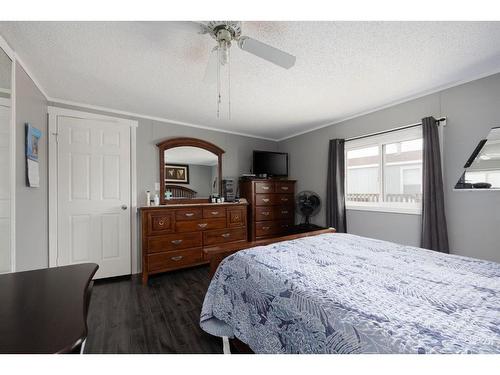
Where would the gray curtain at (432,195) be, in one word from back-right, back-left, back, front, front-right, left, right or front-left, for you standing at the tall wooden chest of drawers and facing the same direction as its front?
front

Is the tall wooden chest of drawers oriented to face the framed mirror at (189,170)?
no

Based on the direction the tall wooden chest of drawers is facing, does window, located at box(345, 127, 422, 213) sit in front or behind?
in front

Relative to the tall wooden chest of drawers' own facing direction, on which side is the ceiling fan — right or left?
on its right

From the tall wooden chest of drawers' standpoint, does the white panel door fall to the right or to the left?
on its right

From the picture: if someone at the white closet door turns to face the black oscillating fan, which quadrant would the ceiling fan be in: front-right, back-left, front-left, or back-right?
front-right

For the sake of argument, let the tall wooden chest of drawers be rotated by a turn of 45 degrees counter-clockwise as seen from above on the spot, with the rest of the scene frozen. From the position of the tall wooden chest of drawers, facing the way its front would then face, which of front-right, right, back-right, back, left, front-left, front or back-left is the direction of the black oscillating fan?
front

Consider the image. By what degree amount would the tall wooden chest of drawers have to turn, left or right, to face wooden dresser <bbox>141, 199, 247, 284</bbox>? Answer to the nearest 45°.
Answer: approximately 90° to its right

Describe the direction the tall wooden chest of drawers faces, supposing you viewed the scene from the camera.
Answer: facing the viewer and to the right of the viewer

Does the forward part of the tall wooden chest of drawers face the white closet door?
no

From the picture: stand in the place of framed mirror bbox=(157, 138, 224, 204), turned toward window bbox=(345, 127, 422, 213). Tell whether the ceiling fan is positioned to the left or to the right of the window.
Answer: right

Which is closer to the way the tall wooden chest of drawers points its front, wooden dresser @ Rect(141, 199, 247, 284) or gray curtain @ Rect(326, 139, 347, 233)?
the gray curtain
